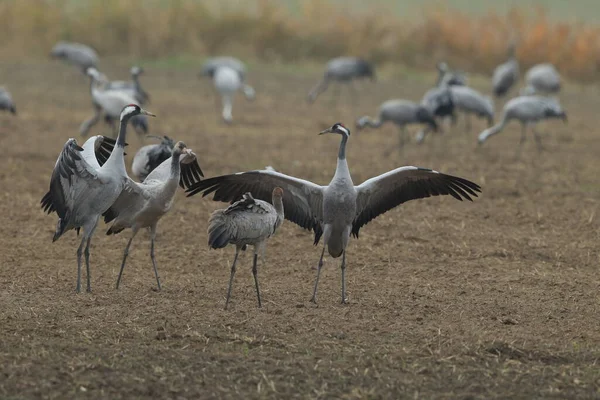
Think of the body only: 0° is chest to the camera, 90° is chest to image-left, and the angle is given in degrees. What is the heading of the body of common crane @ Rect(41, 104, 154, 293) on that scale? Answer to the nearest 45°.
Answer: approximately 270°

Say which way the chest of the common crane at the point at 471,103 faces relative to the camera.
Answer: to the viewer's left

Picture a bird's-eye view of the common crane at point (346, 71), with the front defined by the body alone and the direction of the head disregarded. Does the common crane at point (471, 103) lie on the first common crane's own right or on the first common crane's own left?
on the first common crane's own left

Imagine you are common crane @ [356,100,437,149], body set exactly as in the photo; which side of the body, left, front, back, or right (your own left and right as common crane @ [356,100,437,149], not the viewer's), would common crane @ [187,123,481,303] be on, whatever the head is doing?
left

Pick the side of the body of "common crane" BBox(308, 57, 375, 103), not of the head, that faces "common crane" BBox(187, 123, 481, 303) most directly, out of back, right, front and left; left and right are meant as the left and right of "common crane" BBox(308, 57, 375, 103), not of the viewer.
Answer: left

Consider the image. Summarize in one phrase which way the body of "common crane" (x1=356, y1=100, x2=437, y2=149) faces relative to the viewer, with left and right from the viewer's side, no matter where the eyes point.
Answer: facing to the left of the viewer

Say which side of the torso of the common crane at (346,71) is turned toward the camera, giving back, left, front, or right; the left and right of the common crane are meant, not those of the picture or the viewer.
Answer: left

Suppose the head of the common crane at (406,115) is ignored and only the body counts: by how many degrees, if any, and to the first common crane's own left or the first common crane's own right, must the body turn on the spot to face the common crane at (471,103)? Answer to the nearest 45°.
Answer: approximately 135° to the first common crane's own right

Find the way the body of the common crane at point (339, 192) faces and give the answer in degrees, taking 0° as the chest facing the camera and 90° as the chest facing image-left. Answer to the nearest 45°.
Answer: approximately 0°
